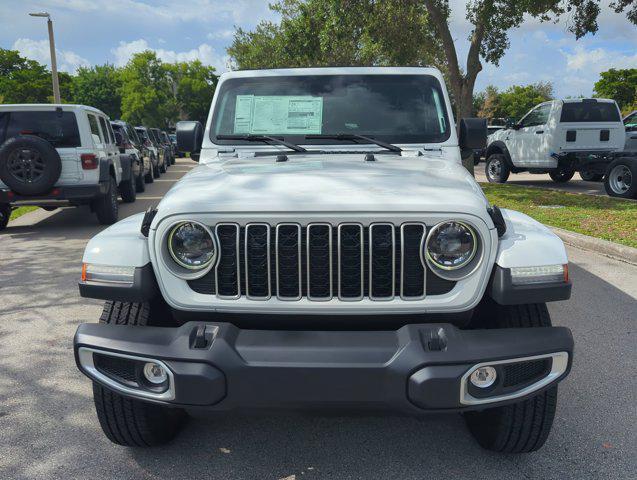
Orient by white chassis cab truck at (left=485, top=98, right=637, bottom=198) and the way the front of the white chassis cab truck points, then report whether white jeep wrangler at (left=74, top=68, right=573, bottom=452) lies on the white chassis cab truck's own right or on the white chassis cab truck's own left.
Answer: on the white chassis cab truck's own left

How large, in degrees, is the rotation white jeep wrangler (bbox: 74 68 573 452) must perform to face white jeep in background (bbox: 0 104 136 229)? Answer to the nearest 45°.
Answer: approximately 135° to its right

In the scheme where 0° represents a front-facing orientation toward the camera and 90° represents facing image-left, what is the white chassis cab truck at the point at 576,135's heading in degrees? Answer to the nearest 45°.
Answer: approximately 135°

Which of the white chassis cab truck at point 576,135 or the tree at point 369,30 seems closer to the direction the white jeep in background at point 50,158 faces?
the tree

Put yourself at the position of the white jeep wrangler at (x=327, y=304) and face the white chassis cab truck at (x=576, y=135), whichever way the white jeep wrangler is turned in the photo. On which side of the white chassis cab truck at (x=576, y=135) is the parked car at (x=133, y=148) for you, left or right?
left

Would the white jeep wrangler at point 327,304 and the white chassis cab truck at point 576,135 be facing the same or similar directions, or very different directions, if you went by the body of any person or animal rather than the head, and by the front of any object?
very different directions

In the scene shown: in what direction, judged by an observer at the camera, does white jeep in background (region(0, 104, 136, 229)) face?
facing away from the viewer and to the right of the viewer

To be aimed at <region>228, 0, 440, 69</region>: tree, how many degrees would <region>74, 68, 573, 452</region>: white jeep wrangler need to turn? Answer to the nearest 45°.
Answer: approximately 180°

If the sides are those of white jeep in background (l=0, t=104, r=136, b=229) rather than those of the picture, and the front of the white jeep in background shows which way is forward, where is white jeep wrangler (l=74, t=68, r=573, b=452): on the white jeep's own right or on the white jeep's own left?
on the white jeep's own right

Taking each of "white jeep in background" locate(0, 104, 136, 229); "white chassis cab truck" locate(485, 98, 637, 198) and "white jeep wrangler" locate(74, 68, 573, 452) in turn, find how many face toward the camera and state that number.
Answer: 1

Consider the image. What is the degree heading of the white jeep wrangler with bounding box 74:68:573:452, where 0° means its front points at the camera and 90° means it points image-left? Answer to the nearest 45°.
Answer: approximately 0°

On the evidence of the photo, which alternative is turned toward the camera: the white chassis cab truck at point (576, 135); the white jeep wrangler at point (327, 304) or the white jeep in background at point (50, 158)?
the white jeep wrangler
